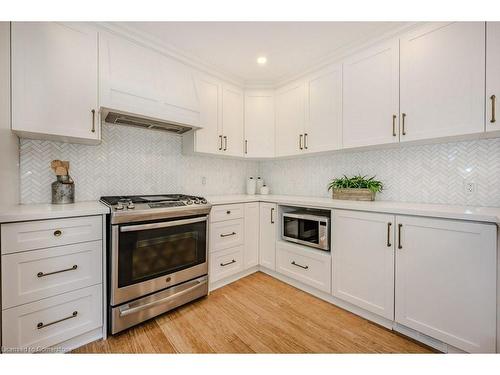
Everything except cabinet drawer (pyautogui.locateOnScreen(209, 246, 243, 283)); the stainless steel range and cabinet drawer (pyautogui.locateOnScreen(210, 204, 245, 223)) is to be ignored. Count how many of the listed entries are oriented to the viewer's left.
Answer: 0

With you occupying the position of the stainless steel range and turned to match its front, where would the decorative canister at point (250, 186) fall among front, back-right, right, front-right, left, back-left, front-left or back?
left

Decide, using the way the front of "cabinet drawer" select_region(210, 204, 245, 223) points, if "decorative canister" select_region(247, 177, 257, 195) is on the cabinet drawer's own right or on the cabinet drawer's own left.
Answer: on the cabinet drawer's own left

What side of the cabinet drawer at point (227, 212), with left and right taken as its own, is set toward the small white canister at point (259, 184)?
left

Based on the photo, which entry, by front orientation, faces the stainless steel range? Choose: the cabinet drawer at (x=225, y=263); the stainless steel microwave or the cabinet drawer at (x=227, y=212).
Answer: the stainless steel microwave

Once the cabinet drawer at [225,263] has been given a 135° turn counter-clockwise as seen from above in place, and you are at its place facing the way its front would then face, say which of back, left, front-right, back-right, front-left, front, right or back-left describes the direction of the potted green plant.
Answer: right

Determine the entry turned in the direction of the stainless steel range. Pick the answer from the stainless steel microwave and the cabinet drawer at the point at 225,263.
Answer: the stainless steel microwave

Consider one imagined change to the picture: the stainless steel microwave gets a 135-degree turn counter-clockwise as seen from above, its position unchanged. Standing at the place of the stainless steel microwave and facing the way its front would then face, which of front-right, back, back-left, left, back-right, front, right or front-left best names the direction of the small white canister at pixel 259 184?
back-left

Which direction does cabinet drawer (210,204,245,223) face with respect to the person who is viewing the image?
facing the viewer and to the right of the viewer

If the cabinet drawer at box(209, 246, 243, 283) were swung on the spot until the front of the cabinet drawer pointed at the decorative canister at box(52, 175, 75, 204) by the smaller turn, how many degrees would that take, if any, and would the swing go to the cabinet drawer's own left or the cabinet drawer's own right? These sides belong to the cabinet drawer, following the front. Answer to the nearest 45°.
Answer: approximately 135° to the cabinet drawer's own right
